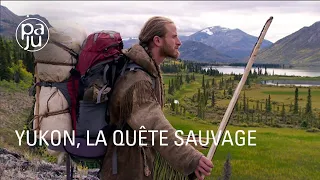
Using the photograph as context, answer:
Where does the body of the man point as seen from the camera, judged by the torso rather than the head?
to the viewer's right

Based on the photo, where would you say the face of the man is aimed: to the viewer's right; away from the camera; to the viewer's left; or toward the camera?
to the viewer's right
